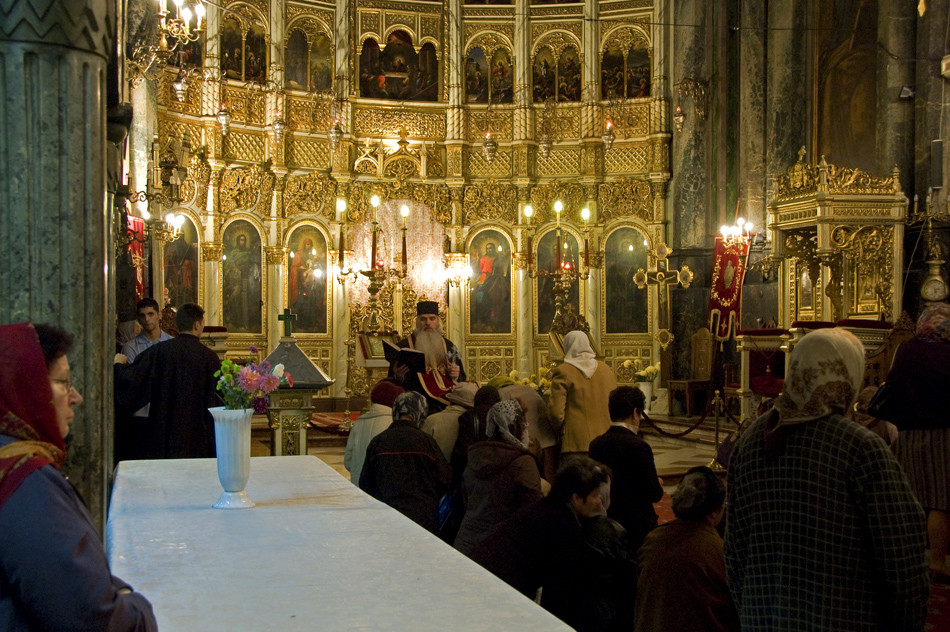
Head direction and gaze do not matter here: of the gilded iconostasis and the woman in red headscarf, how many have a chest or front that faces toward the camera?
1

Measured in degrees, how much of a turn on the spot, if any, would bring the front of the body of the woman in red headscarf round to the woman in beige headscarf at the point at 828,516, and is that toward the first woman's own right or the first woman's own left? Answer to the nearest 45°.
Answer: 0° — they already face them

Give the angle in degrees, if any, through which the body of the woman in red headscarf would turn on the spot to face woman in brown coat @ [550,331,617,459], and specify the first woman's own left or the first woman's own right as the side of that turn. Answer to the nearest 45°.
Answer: approximately 45° to the first woman's own left

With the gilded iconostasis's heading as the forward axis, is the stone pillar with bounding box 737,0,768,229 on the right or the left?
on its left

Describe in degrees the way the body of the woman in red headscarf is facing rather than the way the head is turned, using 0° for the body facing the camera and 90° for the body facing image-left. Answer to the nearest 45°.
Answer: approximately 270°

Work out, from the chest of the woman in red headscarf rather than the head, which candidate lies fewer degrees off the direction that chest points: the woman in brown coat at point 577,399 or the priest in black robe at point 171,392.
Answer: the woman in brown coat

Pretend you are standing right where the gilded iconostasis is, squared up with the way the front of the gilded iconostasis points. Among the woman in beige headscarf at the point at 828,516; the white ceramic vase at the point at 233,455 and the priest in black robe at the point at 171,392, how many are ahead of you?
3

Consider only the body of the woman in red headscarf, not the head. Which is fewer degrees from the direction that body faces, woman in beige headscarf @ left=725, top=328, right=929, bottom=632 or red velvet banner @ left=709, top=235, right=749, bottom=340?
the woman in beige headscarf

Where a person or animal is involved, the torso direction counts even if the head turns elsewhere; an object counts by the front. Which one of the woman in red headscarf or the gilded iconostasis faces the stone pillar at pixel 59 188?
the gilded iconostasis

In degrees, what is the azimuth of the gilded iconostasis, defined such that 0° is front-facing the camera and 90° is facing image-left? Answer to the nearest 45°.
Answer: approximately 0°

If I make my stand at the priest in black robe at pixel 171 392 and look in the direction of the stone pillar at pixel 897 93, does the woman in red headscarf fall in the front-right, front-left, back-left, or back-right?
back-right

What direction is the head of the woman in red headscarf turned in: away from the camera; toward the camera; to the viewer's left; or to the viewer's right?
to the viewer's right

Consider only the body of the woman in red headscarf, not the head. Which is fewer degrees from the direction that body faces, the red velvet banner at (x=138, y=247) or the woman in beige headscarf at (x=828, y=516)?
the woman in beige headscarf

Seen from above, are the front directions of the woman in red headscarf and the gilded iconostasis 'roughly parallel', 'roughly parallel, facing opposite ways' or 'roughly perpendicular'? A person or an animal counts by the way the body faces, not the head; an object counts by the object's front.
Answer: roughly perpendicular
